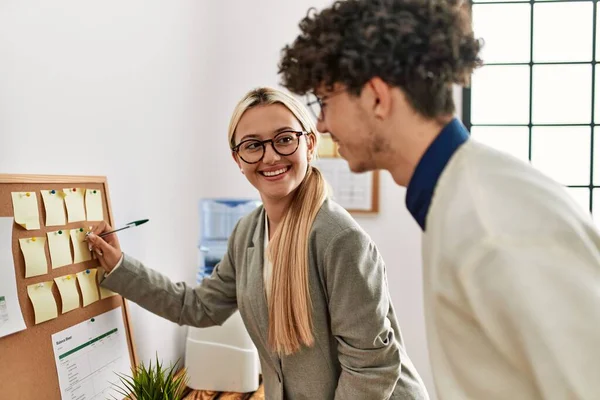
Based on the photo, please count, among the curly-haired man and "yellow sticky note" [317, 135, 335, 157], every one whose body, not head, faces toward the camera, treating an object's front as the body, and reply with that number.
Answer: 1

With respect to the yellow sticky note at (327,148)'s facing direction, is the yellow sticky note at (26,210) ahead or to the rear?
ahead

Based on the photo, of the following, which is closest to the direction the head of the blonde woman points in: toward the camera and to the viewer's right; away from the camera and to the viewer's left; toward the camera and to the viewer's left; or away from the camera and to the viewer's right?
toward the camera and to the viewer's right

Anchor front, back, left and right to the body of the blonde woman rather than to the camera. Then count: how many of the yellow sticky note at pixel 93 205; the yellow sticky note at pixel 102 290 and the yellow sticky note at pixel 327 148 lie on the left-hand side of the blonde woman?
0

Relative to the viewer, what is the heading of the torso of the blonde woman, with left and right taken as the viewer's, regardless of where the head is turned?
facing the viewer and to the left of the viewer

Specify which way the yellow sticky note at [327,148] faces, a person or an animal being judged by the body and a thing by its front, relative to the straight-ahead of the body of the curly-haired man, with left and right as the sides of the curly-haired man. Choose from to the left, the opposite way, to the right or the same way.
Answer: to the left

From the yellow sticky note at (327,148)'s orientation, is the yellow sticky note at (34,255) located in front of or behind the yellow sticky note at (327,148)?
in front

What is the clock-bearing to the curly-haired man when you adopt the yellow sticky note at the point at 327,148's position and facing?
The curly-haired man is roughly at 12 o'clock from the yellow sticky note.

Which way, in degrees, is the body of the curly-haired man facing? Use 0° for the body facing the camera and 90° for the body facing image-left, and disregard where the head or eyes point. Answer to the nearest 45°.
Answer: approximately 90°

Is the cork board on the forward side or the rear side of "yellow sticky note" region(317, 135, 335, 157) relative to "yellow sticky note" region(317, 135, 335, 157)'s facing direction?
on the forward side

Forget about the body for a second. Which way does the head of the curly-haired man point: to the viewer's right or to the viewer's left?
to the viewer's left

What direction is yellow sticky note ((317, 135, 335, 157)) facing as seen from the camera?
toward the camera
